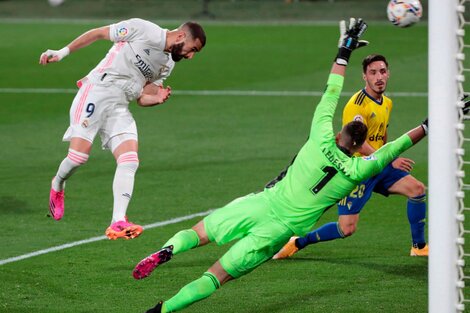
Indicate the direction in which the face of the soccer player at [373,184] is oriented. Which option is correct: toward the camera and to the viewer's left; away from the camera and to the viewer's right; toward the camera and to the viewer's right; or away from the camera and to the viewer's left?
toward the camera and to the viewer's right

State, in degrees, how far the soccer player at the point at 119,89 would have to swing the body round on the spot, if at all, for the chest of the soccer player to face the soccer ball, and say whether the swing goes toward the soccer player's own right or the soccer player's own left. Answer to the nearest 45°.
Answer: approximately 45° to the soccer player's own left

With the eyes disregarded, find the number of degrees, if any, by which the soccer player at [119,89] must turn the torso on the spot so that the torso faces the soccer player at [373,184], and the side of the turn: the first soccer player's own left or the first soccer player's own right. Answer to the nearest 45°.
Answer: approximately 45° to the first soccer player's own left

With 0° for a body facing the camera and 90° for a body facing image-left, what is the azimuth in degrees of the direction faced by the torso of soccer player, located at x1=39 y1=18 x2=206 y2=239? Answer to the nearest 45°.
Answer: approximately 315°
